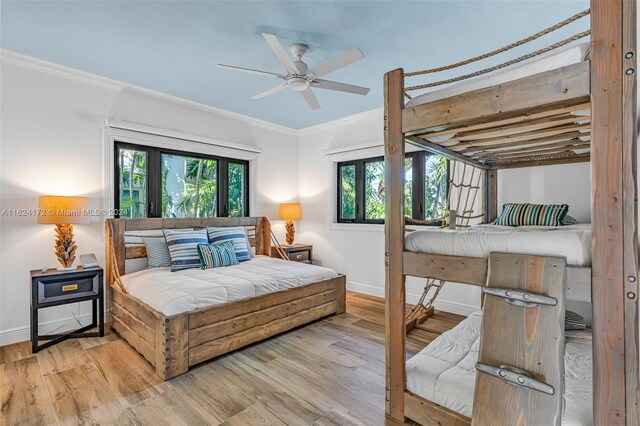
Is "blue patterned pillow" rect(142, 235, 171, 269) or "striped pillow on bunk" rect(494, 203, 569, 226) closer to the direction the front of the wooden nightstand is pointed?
the striped pillow on bunk

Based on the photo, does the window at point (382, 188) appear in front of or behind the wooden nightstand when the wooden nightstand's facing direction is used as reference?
in front

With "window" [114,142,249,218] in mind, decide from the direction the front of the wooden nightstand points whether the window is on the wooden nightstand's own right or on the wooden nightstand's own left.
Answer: on the wooden nightstand's own right

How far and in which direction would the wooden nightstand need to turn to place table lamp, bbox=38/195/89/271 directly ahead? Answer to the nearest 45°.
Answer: approximately 90° to its right

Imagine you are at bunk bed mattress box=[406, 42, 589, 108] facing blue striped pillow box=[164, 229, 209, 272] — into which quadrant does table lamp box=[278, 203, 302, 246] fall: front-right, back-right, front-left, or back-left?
front-right

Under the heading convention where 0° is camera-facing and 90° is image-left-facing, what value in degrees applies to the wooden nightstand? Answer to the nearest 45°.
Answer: approximately 315°

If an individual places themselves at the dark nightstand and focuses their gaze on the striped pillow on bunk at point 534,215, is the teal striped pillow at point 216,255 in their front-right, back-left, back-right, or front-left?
front-left

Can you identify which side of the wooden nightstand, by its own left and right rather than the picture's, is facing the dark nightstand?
right

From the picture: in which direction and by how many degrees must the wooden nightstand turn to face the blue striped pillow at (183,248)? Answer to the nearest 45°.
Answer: approximately 90° to its right

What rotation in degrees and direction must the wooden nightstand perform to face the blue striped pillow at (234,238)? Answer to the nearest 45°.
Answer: approximately 90° to its right

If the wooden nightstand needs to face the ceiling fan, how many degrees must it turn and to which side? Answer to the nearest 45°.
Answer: approximately 45° to its right

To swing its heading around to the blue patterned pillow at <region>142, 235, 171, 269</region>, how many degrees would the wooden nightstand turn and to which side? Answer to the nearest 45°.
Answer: approximately 90° to its right

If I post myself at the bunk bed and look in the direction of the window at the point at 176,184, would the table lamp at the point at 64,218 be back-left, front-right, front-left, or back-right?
front-left

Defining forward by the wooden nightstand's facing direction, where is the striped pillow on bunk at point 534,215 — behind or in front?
in front
